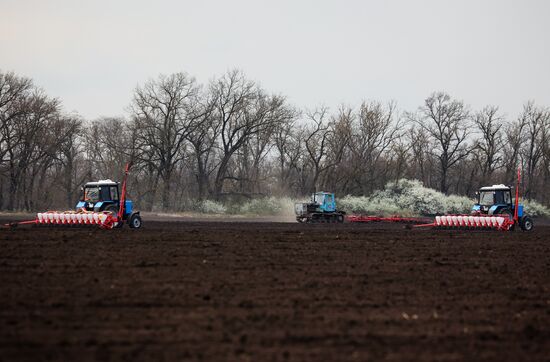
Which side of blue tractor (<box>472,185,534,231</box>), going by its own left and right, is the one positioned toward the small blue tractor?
back

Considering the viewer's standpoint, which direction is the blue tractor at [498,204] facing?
facing away from the viewer and to the right of the viewer
